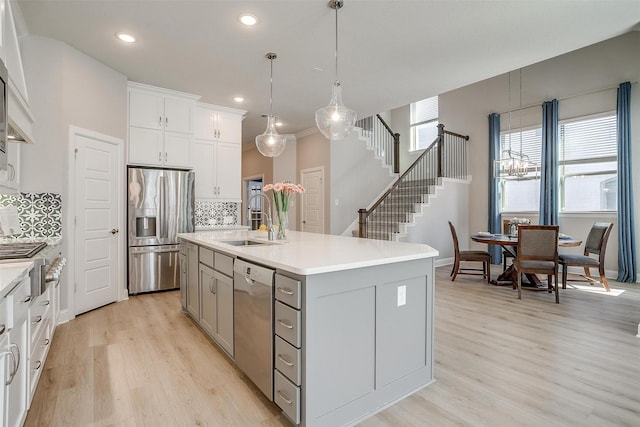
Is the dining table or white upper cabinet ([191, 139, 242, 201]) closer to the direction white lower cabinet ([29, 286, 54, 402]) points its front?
the dining table

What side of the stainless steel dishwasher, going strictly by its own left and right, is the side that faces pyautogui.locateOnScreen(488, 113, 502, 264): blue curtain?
back

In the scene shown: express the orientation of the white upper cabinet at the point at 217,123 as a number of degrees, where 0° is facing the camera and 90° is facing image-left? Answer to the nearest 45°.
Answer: approximately 0°

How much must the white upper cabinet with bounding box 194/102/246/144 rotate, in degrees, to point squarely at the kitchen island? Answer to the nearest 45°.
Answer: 0° — it already faces it

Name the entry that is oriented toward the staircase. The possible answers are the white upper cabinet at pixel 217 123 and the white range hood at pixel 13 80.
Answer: the white range hood at pixel 13 80

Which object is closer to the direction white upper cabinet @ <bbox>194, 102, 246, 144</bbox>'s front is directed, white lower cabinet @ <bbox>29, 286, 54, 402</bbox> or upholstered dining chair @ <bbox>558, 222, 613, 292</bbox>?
the white lower cabinet

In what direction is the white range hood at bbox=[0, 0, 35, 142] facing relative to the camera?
to the viewer's right

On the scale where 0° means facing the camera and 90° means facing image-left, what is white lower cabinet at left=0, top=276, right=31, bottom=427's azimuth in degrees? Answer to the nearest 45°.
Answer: approximately 270°

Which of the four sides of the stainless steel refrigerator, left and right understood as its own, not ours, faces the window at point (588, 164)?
left

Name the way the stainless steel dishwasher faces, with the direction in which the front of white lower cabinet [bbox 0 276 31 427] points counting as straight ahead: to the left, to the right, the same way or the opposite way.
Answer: the opposite way

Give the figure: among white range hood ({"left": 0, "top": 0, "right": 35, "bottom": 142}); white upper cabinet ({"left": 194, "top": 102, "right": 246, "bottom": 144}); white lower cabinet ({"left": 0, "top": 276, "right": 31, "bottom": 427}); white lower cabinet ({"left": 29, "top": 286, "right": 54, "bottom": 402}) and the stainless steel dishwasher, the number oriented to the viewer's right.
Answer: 3

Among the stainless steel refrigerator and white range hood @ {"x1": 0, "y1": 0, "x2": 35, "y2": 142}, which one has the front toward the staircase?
the white range hood

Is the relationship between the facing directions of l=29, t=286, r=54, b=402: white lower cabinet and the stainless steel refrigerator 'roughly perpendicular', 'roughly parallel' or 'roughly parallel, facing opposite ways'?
roughly perpendicular
